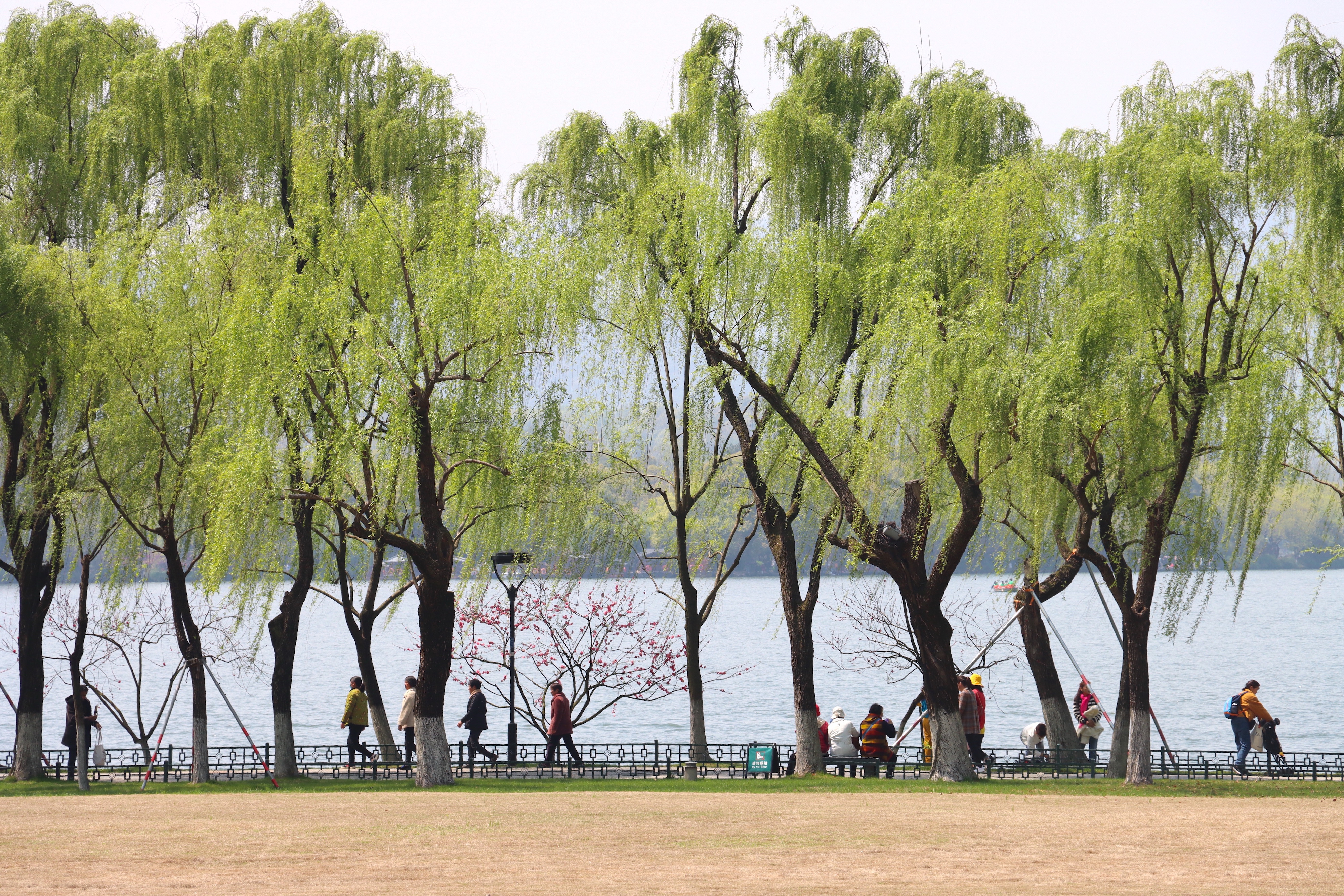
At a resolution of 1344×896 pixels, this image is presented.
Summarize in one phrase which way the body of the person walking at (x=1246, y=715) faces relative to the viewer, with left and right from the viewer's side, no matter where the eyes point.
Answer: facing to the right of the viewer

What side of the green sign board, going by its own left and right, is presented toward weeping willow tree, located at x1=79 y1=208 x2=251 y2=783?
right

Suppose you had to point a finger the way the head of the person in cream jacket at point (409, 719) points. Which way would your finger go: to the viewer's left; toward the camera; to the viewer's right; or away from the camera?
to the viewer's left

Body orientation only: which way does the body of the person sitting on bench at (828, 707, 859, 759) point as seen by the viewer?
away from the camera

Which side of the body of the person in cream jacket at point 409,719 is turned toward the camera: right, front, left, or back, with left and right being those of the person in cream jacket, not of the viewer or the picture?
left

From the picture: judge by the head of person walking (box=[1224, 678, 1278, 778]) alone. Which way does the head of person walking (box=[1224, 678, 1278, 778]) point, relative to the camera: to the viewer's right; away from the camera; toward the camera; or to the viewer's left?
to the viewer's right
